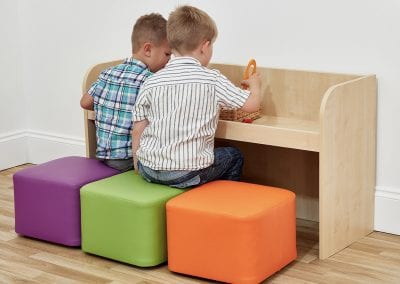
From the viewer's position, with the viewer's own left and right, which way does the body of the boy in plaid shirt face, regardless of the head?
facing away from the viewer and to the right of the viewer

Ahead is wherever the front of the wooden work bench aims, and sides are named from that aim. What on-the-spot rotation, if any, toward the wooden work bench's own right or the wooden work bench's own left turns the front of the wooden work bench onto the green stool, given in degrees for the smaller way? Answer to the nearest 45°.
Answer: approximately 45° to the wooden work bench's own right

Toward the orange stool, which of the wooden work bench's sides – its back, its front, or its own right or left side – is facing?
front

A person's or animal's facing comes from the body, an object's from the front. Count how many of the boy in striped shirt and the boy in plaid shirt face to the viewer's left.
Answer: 0

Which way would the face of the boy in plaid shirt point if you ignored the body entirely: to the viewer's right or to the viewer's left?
to the viewer's right

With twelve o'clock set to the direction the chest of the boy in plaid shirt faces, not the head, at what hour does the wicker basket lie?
The wicker basket is roughly at 2 o'clock from the boy in plaid shirt.

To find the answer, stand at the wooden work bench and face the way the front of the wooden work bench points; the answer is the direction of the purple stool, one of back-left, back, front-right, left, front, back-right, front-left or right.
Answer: front-right

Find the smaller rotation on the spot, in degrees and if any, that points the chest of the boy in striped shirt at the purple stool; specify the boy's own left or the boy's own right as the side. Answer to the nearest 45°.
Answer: approximately 135° to the boy's own left

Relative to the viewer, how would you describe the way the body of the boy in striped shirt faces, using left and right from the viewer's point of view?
facing away from the viewer and to the right of the viewer

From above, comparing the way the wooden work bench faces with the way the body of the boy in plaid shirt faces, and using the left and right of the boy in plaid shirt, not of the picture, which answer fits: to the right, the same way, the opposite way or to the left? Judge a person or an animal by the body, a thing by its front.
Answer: the opposite way

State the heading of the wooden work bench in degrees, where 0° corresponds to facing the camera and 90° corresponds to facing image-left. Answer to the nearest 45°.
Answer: approximately 45°

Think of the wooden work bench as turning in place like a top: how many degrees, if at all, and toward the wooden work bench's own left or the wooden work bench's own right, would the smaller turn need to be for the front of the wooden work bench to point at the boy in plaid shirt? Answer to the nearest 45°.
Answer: approximately 45° to the wooden work bench's own right
